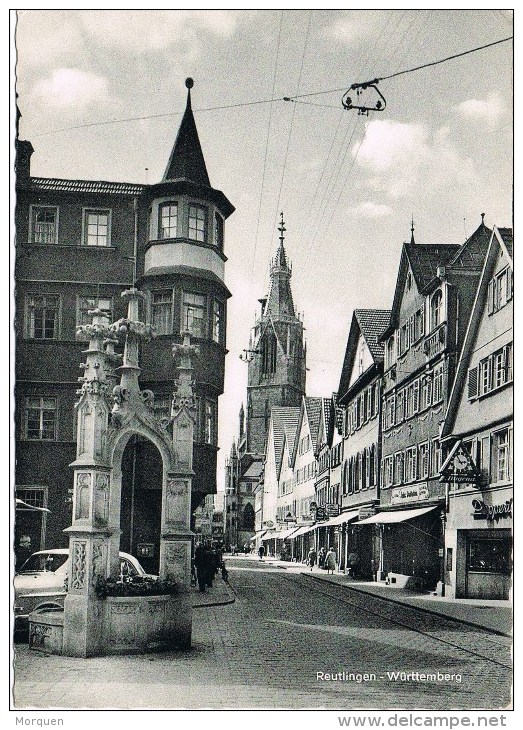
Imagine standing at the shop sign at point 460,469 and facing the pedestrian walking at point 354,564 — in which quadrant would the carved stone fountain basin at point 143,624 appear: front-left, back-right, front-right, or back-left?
back-left

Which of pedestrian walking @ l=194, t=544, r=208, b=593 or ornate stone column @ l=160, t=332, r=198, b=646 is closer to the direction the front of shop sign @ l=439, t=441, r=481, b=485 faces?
the ornate stone column

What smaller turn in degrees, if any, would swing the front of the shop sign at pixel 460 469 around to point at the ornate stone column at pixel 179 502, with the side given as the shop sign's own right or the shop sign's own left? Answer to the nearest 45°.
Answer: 0° — it already faces it

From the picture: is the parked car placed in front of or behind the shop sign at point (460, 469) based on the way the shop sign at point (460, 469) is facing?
in front

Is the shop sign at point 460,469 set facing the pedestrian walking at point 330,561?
no

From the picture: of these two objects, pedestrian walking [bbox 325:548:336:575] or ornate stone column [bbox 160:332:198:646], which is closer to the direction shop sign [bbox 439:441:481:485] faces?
the ornate stone column

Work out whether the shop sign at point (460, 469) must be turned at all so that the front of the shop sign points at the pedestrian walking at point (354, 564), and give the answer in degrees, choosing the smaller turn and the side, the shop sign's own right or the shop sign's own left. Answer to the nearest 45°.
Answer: approximately 180°

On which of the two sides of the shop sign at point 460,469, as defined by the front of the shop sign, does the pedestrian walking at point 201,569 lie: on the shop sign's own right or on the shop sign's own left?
on the shop sign's own right

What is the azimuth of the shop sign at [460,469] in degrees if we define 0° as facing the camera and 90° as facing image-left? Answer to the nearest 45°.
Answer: approximately 0°

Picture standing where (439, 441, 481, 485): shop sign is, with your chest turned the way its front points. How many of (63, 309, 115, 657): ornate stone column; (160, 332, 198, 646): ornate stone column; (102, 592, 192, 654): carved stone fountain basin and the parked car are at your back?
0
